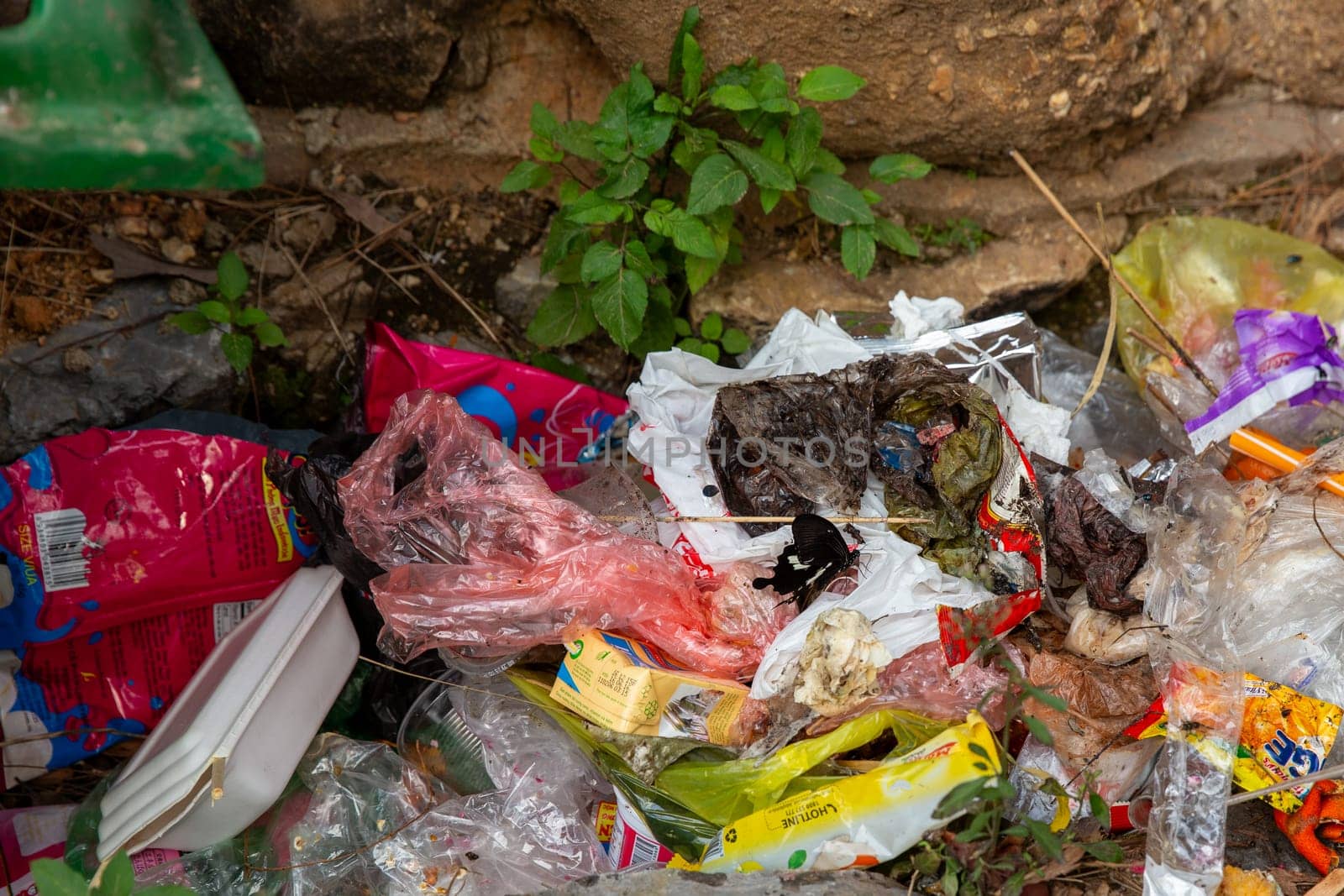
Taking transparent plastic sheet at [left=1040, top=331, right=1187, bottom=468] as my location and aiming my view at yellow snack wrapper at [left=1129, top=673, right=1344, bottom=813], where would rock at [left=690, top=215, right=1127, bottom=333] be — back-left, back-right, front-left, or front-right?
back-right

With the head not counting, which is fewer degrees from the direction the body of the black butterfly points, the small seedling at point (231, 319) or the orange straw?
the orange straw

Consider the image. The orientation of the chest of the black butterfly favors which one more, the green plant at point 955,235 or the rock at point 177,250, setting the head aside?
the green plant

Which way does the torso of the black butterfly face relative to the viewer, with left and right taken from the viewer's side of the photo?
facing to the right of the viewer
